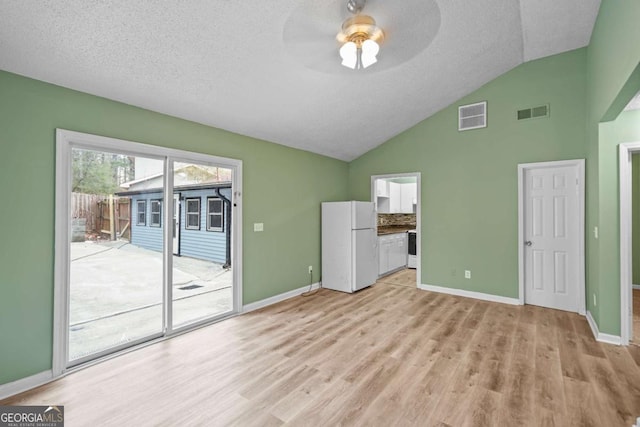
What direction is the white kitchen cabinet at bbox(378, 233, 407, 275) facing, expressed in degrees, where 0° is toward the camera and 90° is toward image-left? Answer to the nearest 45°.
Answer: approximately 315°

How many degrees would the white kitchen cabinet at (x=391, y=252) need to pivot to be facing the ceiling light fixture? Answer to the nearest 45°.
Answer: approximately 45° to its right

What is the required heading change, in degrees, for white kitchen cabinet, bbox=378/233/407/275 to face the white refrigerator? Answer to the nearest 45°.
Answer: approximately 90° to its right

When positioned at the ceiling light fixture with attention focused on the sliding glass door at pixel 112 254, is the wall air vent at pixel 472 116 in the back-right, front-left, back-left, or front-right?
back-right

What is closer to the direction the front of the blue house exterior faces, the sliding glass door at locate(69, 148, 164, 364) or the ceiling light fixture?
the sliding glass door

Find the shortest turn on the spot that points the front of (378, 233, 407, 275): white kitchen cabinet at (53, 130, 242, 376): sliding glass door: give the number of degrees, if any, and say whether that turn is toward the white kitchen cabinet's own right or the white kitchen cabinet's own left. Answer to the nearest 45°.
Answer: approximately 90° to the white kitchen cabinet's own right

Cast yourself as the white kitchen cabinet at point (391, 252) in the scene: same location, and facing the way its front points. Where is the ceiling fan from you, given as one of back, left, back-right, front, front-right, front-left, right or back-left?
front-right

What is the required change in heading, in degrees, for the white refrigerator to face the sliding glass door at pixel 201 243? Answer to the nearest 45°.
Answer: approximately 90° to its right
